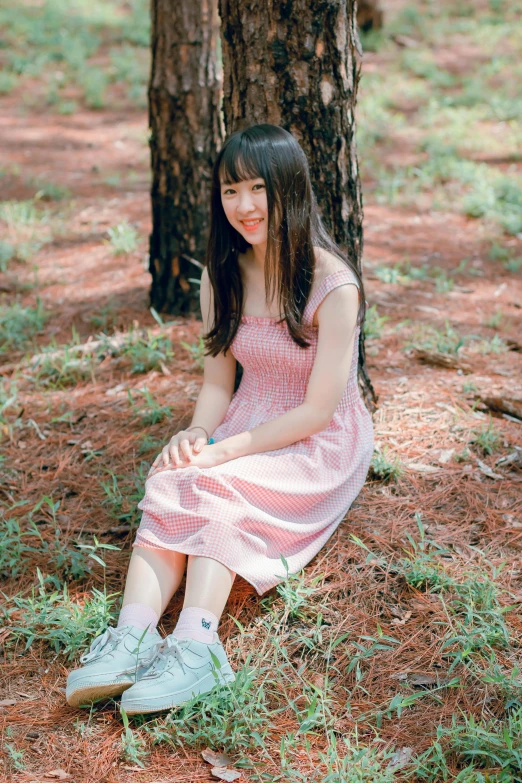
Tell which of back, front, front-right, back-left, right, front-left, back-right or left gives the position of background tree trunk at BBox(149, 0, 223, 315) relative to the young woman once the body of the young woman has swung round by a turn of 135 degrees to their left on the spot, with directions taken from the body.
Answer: left

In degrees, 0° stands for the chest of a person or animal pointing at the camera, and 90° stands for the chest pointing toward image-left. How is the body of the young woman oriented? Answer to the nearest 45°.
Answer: approximately 45°
